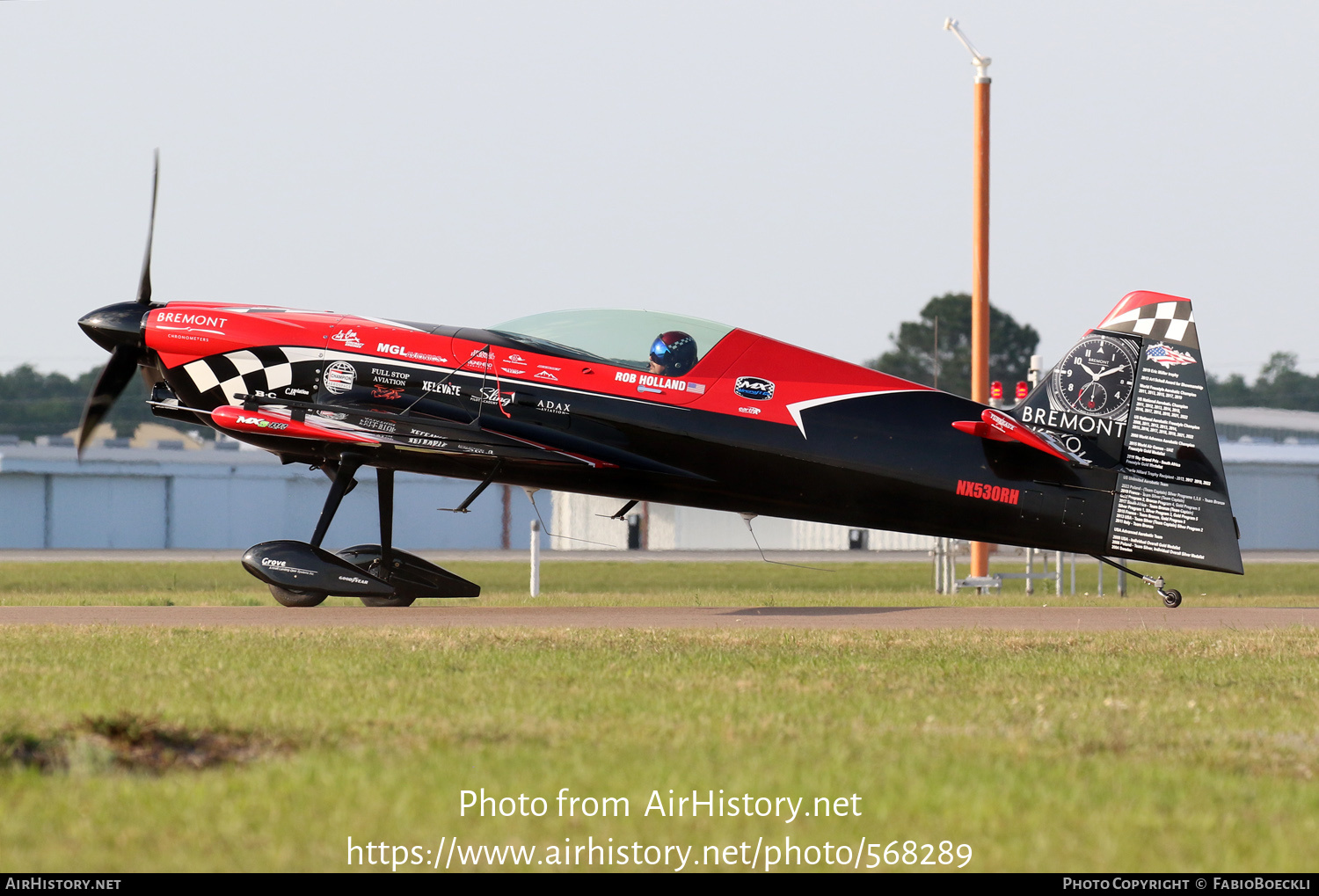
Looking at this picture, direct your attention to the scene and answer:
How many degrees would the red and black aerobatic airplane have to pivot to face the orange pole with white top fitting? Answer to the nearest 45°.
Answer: approximately 135° to its right

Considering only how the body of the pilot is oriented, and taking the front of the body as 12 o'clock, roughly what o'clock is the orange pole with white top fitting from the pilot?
The orange pole with white top fitting is roughly at 4 o'clock from the pilot.

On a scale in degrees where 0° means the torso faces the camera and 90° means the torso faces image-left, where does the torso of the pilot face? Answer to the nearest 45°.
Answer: approximately 90°

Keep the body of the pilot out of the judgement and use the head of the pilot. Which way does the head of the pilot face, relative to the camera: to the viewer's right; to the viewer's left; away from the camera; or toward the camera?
to the viewer's left

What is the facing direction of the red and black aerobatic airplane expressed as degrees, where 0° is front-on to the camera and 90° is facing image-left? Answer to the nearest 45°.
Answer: approximately 90°
